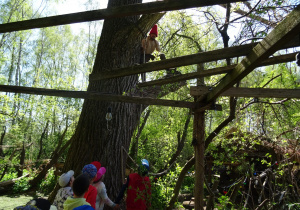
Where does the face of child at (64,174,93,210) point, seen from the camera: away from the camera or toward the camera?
away from the camera

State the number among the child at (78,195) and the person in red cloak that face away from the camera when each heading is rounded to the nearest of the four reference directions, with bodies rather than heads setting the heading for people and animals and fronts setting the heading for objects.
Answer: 2

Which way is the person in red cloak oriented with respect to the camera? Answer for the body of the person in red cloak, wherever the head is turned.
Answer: away from the camera

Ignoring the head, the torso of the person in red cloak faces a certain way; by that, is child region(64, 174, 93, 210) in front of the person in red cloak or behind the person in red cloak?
behind

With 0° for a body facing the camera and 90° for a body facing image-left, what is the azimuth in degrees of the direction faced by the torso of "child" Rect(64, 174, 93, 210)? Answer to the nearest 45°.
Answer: approximately 180°
